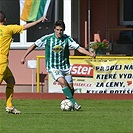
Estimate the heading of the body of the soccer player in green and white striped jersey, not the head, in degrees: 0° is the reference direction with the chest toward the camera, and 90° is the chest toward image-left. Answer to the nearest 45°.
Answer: approximately 0°
